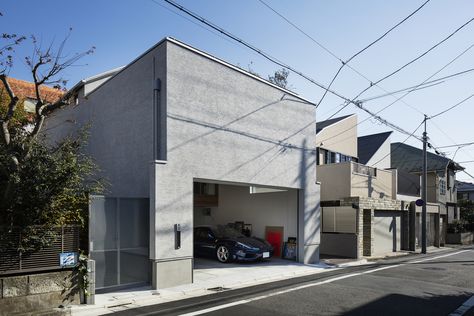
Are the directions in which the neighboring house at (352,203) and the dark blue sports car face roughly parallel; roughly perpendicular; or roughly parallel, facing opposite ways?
roughly parallel

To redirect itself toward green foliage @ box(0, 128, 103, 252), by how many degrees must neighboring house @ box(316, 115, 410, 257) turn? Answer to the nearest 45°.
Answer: approximately 45° to its right

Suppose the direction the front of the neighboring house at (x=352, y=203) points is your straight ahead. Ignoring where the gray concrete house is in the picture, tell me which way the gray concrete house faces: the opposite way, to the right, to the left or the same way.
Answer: the same way

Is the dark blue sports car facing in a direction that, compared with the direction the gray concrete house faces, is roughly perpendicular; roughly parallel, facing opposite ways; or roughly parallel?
roughly parallel

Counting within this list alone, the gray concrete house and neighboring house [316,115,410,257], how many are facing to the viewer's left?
0

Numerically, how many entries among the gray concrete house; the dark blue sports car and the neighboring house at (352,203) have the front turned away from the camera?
0

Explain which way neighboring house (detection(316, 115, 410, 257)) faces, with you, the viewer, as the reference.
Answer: facing the viewer and to the right of the viewer

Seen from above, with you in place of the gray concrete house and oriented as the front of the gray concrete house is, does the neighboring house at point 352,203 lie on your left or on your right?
on your left

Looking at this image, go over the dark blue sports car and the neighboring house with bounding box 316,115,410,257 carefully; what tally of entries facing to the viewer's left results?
0

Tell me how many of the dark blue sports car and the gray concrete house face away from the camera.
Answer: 0

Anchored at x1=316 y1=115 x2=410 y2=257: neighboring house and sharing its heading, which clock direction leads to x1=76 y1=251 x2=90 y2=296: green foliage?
The green foliage is roughly at 2 o'clock from the neighboring house.
